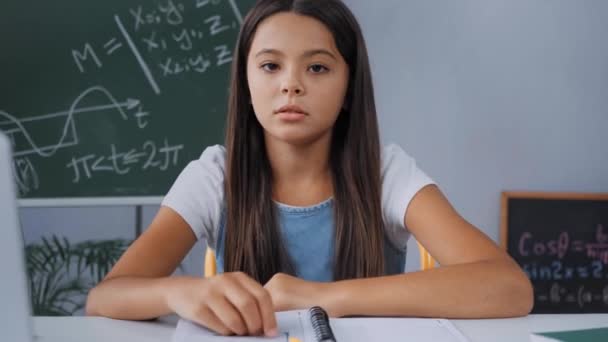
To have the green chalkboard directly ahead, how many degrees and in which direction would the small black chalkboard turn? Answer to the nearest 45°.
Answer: approximately 90° to its right

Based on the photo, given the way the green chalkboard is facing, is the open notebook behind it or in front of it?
in front

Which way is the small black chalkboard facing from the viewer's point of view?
toward the camera

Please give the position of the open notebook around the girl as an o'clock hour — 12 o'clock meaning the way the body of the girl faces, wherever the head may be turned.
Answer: The open notebook is roughly at 12 o'clock from the girl.

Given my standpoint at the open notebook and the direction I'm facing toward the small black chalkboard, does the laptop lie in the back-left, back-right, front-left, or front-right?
back-left

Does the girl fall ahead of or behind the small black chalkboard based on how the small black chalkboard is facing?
ahead

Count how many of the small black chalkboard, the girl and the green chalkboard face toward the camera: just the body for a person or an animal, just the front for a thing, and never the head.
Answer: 3

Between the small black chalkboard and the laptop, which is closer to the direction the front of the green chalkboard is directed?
the laptop

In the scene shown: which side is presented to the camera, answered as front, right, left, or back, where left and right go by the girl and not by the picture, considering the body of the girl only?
front

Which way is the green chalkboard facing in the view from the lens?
facing the viewer

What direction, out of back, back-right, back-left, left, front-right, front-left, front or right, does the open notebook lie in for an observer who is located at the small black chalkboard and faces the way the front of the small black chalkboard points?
front

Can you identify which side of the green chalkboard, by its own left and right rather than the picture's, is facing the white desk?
front

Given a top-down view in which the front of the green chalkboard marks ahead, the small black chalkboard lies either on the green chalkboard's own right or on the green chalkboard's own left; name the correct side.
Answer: on the green chalkboard's own left
